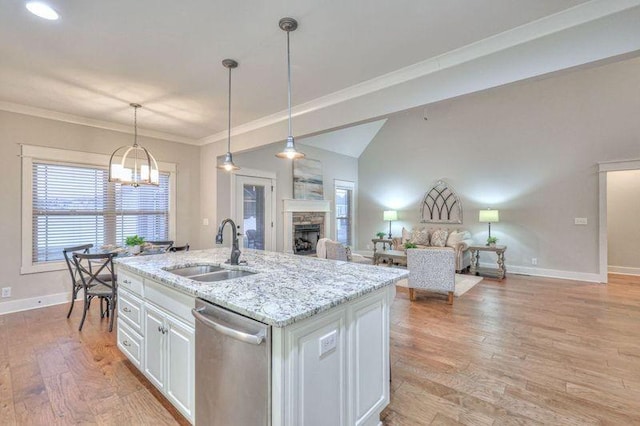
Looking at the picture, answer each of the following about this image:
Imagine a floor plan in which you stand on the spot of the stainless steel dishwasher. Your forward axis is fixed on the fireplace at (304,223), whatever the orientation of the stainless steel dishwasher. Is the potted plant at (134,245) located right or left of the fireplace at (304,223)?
left

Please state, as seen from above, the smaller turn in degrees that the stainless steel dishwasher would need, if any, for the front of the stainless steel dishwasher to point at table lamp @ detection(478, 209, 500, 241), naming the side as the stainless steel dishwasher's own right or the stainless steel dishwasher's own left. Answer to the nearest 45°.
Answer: approximately 180°

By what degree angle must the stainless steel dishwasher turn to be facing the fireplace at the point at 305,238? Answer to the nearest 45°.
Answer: approximately 135° to its right

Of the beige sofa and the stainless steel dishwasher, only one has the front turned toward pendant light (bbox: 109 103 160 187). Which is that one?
the beige sofa

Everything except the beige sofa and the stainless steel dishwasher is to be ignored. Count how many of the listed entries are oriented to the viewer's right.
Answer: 0

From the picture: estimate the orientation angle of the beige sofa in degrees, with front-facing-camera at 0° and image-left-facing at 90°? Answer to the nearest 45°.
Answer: approximately 45°

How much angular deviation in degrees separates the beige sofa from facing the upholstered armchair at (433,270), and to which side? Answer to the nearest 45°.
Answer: approximately 45° to its left

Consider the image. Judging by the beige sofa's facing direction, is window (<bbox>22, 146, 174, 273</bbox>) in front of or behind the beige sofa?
in front

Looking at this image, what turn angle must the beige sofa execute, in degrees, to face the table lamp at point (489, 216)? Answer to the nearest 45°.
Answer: approximately 135° to its left

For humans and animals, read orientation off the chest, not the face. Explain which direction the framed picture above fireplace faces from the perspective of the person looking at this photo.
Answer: facing the viewer and to the right of the viewer
